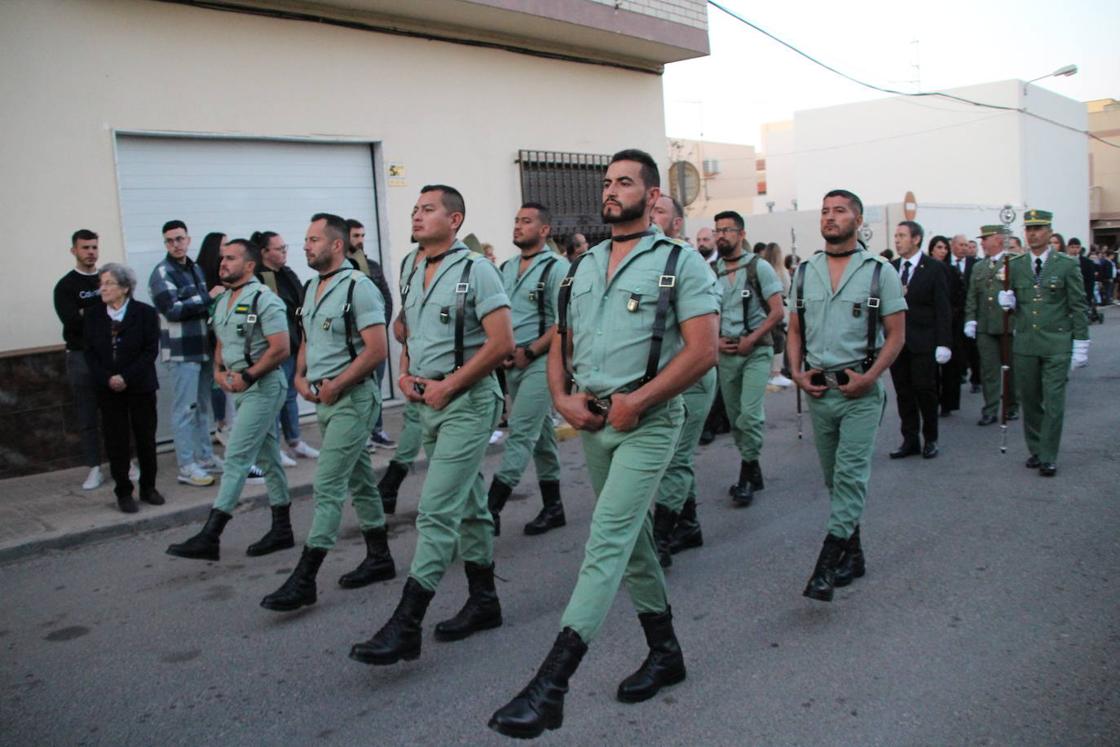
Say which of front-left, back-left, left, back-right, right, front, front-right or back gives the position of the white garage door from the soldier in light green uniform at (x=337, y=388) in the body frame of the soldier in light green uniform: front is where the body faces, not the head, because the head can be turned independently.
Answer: back-right

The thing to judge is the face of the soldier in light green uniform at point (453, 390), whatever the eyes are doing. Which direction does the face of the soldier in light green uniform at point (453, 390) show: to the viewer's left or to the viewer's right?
to the viewer's left

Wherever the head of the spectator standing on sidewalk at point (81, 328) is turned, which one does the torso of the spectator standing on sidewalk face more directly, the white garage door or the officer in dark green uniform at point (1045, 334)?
the officer in dark green uniform

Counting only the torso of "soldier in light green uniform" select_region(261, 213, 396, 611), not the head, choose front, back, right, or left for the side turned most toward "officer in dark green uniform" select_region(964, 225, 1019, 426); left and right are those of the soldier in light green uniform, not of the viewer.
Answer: back

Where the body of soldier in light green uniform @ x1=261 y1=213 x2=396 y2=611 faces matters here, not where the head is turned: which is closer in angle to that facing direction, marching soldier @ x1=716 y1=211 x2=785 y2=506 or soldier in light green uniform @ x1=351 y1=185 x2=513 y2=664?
the soldier in light green uniform

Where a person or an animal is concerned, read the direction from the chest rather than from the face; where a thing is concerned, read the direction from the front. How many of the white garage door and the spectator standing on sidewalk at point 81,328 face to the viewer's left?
0

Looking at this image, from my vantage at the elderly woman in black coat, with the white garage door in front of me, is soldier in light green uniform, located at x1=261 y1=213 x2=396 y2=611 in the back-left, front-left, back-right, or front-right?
back-right

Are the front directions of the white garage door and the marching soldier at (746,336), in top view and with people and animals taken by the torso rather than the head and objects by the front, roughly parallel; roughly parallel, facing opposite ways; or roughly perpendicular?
roughly perpendicular

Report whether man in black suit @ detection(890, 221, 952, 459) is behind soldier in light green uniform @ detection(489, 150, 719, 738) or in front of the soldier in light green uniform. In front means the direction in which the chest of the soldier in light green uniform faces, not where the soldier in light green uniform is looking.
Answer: behind

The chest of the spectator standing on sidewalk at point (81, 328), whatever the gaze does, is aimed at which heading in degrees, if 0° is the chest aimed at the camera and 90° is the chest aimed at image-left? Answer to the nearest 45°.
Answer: approximately 315°

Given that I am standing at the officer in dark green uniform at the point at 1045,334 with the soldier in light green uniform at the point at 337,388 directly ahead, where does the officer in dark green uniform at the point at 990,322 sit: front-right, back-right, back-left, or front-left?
back-right

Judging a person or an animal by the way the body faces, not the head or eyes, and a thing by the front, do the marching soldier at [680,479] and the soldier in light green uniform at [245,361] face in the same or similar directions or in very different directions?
same or similar directions

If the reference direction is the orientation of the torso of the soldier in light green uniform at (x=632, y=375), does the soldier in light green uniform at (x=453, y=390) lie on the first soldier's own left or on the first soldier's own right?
on the first soldier's own right

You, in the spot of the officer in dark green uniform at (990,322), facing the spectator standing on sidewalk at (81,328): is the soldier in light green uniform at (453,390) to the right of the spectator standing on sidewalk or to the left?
left

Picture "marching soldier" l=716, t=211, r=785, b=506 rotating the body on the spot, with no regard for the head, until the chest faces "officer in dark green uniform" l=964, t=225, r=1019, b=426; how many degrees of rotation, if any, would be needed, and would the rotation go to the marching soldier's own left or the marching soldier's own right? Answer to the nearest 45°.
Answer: approximately 180°

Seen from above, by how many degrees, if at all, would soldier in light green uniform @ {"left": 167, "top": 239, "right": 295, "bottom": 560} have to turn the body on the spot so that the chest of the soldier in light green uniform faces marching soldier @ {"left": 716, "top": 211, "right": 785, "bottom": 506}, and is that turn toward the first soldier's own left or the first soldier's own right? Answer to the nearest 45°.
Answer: approximately 135° to the first soldier's own left

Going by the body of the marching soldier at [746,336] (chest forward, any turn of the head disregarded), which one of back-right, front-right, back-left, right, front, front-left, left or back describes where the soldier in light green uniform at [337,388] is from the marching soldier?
front

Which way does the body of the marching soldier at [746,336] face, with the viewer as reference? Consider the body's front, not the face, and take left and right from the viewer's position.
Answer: facing the viewer and to the left of the viewer
